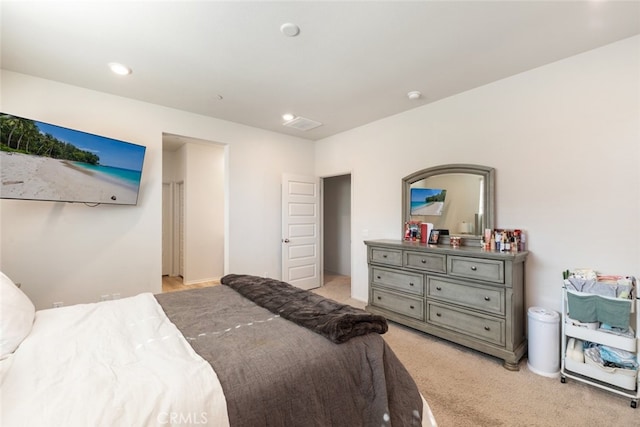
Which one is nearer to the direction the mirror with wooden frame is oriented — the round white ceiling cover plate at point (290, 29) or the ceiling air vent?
the round white ceiling cover plate

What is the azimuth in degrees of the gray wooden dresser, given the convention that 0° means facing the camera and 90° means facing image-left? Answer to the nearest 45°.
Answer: approximately 45°

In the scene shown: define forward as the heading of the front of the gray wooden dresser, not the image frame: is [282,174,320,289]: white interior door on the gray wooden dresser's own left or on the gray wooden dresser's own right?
on the gray wooden dresser's own right

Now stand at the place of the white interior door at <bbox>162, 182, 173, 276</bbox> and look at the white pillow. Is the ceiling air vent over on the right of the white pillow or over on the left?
left

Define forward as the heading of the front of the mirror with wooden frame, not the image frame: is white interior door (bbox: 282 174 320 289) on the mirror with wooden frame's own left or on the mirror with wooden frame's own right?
on the mirror with wooden frame's own right

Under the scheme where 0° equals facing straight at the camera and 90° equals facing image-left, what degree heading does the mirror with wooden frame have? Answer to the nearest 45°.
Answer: approximately 45°

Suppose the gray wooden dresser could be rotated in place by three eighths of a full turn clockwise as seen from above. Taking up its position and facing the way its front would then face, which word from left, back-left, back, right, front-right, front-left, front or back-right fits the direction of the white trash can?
right
